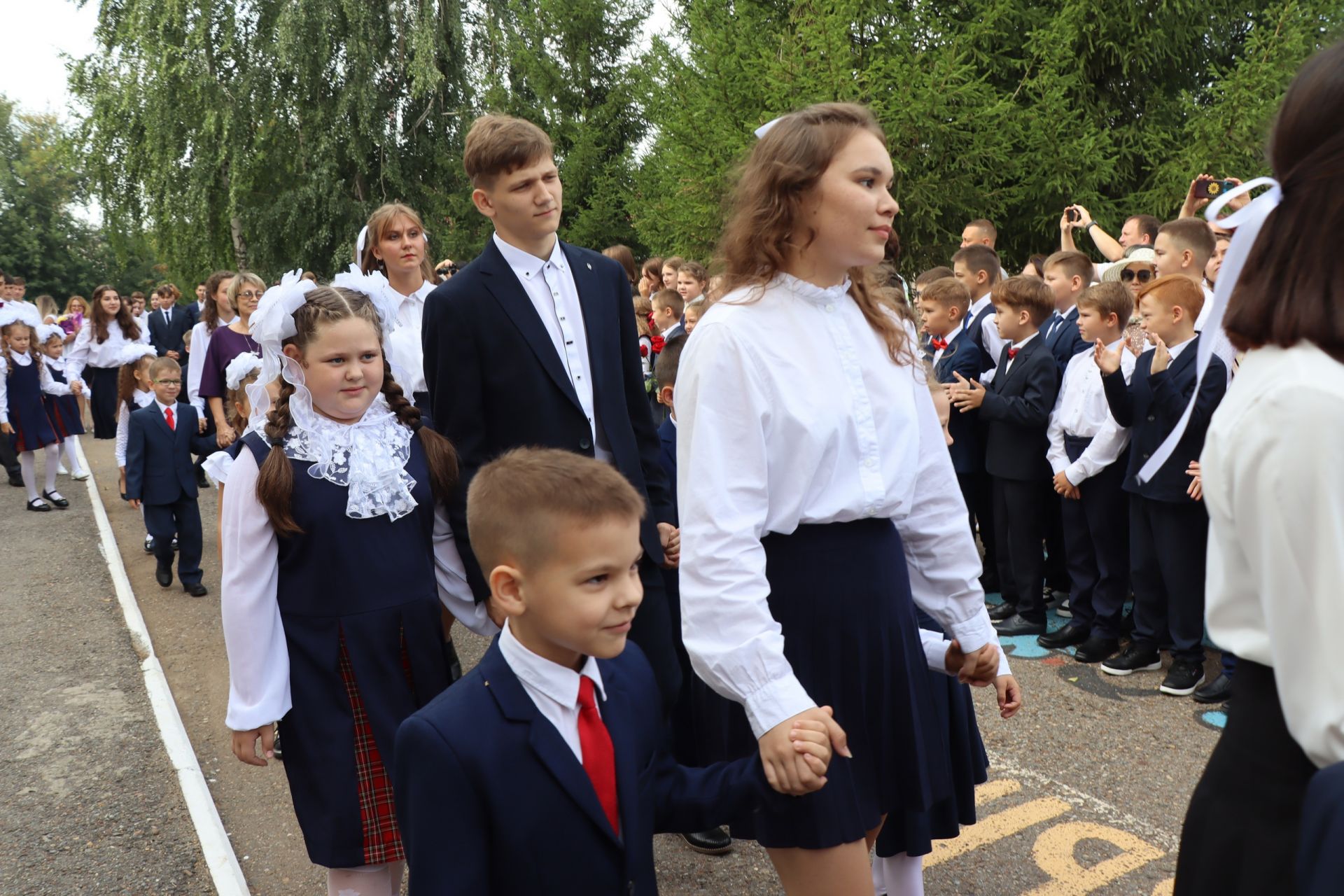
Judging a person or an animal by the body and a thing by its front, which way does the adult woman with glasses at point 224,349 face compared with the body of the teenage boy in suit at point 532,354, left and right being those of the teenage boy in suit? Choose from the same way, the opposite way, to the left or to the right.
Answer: the same way

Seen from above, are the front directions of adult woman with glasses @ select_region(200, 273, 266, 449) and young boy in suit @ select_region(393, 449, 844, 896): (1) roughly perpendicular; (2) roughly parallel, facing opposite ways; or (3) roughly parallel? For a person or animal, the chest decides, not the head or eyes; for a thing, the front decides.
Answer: roughly parallel

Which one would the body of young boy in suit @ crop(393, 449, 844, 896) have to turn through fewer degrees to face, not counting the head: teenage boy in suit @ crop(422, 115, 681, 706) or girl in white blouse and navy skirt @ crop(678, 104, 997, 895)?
the girl in white blouse and navy skirt

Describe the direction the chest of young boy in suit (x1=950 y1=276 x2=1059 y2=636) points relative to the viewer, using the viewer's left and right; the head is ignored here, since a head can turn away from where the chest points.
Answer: facing to the left of the viewer

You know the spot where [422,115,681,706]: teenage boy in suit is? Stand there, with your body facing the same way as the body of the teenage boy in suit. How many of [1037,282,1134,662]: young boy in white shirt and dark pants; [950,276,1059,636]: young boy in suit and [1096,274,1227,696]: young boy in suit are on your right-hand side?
0

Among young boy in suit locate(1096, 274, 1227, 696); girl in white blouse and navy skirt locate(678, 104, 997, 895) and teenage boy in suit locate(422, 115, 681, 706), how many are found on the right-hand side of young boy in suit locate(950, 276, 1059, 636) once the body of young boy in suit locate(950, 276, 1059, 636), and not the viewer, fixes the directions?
0

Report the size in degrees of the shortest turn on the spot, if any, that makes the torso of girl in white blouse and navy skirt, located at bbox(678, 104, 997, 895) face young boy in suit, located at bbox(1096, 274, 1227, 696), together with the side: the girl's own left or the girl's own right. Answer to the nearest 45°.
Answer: approximately 90° to the girl's own left

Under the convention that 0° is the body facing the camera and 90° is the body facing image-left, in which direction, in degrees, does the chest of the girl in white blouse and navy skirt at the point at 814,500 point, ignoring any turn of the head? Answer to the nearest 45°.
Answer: approximately 315°

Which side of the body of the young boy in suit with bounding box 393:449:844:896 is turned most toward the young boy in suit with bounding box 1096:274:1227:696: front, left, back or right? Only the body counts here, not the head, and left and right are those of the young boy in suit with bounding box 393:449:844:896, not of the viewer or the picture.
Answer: left

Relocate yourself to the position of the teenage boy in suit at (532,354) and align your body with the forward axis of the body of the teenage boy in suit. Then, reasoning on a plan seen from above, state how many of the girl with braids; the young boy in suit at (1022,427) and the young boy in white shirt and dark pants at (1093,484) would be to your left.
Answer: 2

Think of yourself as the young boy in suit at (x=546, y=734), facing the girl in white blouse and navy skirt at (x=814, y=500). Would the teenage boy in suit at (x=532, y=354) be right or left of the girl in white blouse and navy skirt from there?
left

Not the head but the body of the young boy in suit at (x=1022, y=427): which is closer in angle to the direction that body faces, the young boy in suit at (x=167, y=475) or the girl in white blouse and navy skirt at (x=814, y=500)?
the young boy in suit

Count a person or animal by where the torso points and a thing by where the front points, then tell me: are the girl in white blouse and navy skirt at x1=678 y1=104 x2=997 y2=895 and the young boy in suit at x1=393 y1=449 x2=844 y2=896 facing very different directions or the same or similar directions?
same or similar directions

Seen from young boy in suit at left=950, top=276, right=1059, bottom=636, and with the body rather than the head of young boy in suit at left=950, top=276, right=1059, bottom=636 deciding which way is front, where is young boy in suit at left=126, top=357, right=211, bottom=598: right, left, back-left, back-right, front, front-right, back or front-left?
front

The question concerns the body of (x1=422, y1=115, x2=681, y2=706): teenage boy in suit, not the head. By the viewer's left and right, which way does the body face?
facing the viewer and to the right of the viewer
